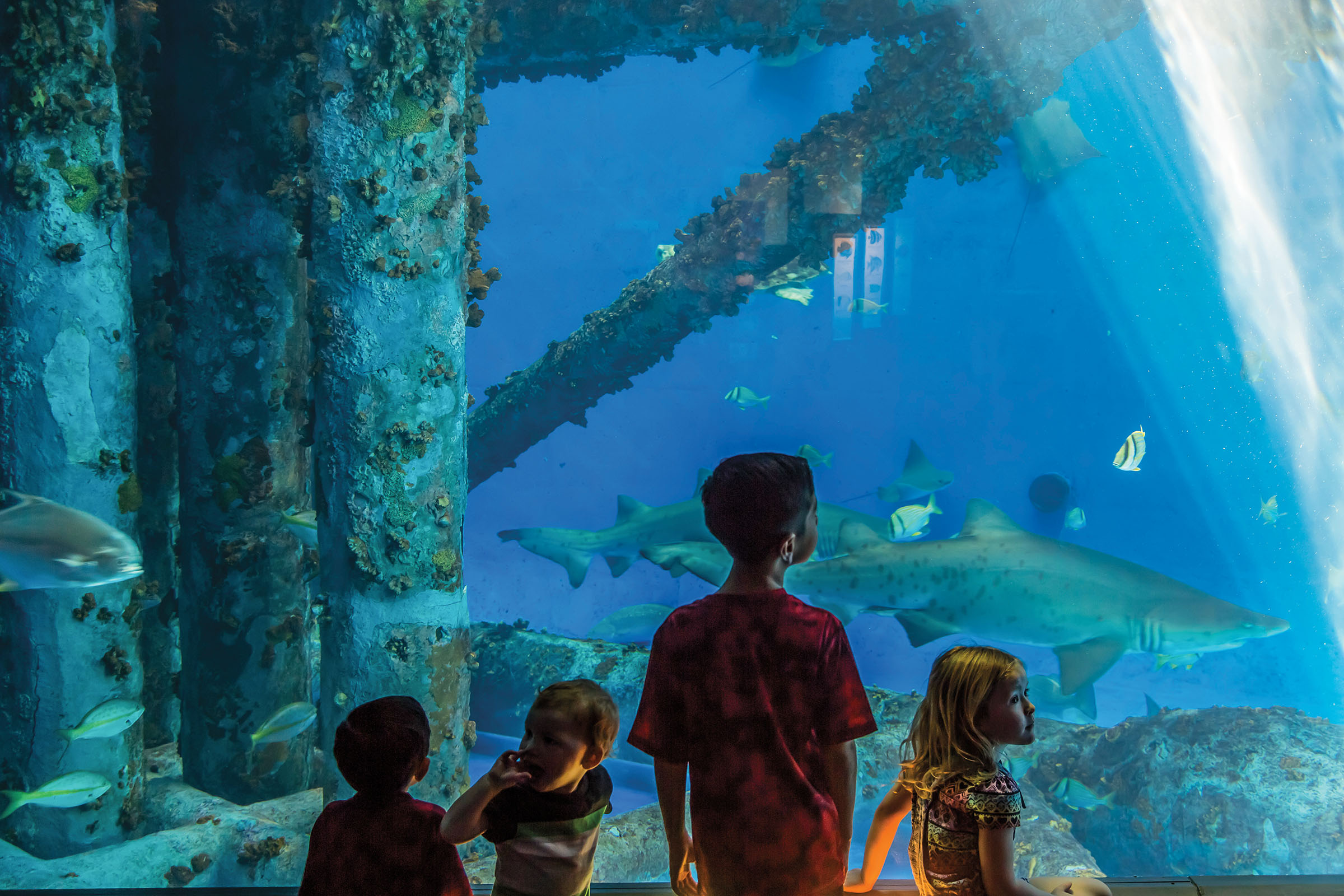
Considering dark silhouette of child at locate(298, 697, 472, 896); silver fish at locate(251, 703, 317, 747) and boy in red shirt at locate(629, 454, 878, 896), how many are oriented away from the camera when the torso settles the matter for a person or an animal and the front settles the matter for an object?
2

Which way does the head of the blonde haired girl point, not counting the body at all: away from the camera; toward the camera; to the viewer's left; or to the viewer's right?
to the viewer's right

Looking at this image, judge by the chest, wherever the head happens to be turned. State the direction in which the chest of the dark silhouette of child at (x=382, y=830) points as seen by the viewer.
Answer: away from the camera

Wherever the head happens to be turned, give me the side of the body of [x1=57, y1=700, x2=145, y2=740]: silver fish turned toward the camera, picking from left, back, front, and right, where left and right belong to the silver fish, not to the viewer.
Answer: right

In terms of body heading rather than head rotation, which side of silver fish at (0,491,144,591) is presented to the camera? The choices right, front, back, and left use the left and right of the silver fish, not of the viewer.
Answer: right

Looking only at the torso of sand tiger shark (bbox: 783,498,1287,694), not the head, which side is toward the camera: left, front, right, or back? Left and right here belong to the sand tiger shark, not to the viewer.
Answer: right

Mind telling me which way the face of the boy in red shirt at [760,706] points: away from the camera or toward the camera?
away from the camera

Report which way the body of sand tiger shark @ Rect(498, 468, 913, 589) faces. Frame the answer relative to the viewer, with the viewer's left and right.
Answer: facing to the right of the viewer

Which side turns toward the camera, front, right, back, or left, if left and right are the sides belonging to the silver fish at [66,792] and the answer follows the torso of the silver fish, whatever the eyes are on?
right

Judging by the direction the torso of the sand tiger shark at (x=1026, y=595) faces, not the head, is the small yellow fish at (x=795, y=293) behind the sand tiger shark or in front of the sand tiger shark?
behind

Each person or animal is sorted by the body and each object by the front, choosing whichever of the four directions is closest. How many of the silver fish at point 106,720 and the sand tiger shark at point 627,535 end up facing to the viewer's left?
0
